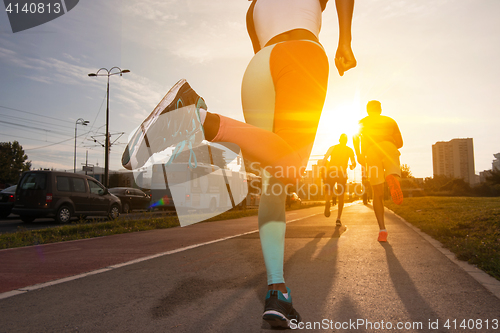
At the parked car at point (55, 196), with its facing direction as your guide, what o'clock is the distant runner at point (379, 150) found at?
The distant runner is roughly at 4 o'clock from the parked car.

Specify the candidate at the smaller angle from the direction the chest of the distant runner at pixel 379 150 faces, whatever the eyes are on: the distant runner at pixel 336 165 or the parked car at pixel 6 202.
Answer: the distant runner

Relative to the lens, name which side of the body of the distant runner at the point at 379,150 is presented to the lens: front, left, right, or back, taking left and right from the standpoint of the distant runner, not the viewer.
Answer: back
